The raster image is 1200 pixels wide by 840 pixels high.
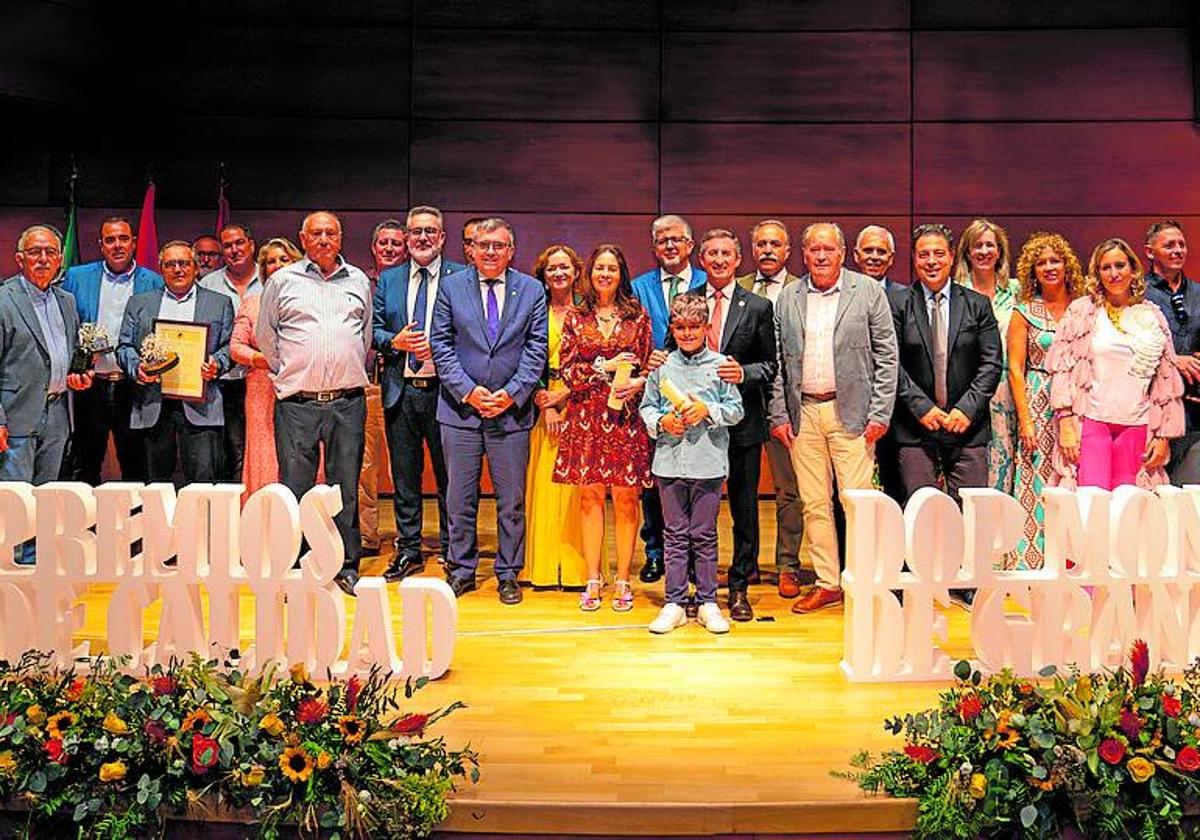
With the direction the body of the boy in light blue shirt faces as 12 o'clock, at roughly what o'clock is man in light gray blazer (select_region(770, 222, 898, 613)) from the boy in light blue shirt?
The man in light gray blazer is roughly at 8 o'clock from the boy in light blue shirt.

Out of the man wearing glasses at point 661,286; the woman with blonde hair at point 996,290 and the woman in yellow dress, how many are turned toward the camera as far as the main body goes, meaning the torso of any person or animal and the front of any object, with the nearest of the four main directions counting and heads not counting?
3

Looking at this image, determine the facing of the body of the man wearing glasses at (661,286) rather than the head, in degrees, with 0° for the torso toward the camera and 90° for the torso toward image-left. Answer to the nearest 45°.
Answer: approximately 0°

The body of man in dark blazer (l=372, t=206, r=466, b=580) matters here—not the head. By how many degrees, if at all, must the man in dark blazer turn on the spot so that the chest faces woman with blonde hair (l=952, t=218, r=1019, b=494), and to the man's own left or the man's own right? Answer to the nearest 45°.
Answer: approximately 90° to the man's own left

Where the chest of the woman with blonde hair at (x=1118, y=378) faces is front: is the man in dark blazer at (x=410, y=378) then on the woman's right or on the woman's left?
on the woman's right
